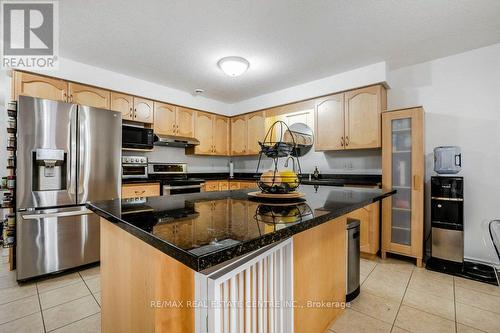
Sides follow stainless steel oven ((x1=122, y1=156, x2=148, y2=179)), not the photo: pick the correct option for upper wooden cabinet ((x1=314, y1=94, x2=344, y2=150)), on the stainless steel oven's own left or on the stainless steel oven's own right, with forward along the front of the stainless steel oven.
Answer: on the stainless steel oven's own left

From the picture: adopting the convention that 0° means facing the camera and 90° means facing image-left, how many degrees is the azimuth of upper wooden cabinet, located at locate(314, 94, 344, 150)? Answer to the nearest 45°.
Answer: approximately 45°

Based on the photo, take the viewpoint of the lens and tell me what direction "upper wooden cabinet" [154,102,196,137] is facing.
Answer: facing the viewer and to the right of the viewer

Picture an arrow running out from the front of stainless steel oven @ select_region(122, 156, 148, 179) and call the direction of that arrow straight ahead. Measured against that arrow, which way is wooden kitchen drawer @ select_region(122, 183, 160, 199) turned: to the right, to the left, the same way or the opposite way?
the same way

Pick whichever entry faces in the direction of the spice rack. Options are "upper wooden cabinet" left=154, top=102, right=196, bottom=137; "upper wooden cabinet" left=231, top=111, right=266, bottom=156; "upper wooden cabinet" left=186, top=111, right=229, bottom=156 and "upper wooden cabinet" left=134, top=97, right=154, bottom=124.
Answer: "upper wooden cabinet" left=231, top=111, right=266, bottom=156

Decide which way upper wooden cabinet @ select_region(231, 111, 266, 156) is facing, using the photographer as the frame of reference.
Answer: facing the viewer and to the left of the viewer

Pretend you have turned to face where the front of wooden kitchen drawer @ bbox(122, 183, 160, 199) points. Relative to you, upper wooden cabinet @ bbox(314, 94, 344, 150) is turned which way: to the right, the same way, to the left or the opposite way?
to the right

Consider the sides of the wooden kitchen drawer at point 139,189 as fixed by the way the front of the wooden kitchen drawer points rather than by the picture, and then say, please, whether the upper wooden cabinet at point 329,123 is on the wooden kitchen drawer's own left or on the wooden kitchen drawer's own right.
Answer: on the wooden kitchen drawer's own left

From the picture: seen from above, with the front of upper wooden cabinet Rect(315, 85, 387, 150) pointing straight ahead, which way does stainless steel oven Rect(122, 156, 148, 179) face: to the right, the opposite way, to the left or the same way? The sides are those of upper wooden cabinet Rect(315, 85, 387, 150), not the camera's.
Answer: to the left

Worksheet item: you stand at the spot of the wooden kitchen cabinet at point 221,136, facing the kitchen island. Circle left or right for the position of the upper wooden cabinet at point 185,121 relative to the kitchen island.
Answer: right

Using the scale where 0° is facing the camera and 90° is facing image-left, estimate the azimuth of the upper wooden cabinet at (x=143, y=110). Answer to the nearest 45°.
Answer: approximately 315°
